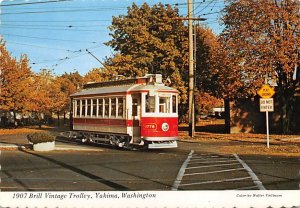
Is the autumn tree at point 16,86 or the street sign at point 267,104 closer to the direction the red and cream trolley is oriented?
the street sign

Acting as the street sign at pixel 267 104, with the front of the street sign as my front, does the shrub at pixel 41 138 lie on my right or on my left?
on my right

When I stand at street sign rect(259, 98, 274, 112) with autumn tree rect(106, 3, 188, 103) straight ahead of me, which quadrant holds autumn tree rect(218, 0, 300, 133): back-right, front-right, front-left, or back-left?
front-right

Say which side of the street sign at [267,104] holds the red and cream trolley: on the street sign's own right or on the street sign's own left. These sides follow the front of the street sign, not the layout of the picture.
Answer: on the street sign's own right

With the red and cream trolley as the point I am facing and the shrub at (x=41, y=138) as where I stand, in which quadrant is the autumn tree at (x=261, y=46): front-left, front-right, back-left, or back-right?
front-left

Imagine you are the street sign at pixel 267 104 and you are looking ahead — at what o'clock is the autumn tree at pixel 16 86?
The autumn tree is roughly at 4 o'clock from the street sign.

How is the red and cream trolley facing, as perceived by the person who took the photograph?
facing the viewer and to the right of the viewer

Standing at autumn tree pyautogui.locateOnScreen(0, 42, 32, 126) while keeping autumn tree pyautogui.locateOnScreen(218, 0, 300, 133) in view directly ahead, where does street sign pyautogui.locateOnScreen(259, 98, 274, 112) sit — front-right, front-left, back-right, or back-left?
front-right

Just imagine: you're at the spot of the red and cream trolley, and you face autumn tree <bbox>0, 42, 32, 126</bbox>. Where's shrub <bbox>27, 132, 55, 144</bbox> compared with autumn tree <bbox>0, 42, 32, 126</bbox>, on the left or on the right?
left

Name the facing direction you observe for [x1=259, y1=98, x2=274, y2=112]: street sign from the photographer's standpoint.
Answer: facing the viewer

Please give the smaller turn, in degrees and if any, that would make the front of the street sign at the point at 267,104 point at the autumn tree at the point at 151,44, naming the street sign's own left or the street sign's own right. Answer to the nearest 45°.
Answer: approximately 135° to the street sign's own right

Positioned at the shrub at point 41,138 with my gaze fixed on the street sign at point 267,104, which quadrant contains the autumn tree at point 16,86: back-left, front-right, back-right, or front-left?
back-left

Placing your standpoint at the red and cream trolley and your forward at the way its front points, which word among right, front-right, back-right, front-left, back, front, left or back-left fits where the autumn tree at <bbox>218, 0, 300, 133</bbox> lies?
left

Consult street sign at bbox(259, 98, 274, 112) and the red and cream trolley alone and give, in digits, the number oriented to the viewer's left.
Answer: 0

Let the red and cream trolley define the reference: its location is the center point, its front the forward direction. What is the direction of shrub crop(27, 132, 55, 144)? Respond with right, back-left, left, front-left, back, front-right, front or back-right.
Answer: back-right

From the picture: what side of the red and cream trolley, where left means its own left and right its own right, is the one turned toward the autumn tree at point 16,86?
back

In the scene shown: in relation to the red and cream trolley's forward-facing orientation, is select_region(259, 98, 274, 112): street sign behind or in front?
in front
